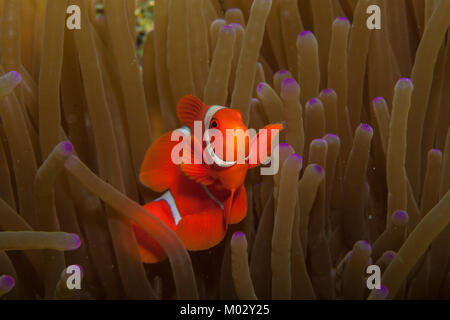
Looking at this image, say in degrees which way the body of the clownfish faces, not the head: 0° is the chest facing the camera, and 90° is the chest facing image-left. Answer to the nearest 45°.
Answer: approximately 315°
